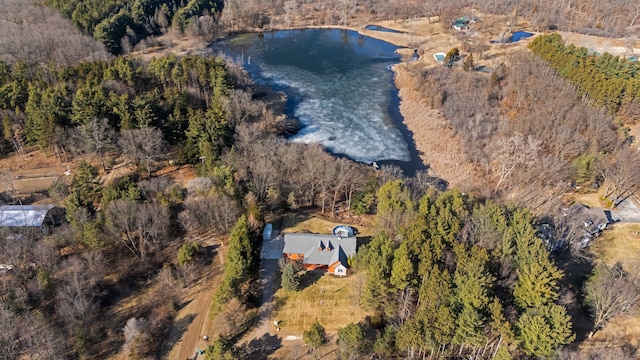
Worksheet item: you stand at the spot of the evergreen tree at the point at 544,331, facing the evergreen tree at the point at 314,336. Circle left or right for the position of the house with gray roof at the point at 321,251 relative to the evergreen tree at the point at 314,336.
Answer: right

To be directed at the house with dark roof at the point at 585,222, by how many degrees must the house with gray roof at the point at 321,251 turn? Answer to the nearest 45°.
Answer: approximately 90° to its left

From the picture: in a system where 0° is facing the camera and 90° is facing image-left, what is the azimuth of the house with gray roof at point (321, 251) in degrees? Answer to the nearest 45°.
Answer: approximately 0°

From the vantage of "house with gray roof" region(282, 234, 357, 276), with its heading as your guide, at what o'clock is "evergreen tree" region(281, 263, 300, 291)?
The evergreen tree is roughly at 1 o'clock from the house with gray roof.

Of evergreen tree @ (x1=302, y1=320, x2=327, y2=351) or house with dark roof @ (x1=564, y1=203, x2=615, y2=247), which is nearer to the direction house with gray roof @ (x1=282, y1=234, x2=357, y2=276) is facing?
the evergreen tree

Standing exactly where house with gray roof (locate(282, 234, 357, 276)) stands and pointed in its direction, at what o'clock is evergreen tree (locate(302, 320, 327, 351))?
The evergreen tree is roughly at 12 o'clock from the house with gray roof.

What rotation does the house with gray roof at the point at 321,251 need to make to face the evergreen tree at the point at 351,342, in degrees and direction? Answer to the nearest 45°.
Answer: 0° — it already faces it

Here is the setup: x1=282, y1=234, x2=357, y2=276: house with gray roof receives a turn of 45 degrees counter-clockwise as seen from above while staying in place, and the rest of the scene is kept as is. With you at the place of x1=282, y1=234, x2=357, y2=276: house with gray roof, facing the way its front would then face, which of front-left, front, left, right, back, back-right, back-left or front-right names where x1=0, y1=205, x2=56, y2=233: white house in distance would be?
back-right

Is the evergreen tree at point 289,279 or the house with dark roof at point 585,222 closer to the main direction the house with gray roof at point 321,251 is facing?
the evergreen tree

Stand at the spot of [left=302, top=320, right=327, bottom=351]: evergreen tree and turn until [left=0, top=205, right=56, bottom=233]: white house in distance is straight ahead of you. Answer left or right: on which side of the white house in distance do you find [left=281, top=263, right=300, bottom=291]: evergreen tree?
right

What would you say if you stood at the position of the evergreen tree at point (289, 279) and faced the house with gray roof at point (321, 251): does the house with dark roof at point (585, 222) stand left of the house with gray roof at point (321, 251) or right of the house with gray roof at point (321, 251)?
right

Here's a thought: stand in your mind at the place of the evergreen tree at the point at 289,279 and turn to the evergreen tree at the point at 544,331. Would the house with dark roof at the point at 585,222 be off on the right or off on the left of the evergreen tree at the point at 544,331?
left
